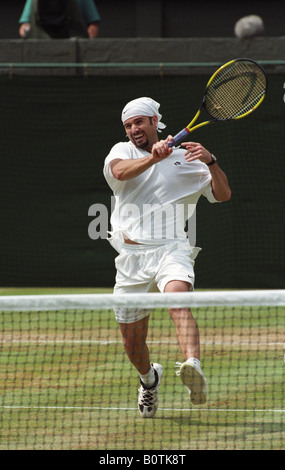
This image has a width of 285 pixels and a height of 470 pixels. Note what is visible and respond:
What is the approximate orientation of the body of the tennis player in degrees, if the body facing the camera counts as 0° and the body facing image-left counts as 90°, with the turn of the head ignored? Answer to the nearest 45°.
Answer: approximately 0°
